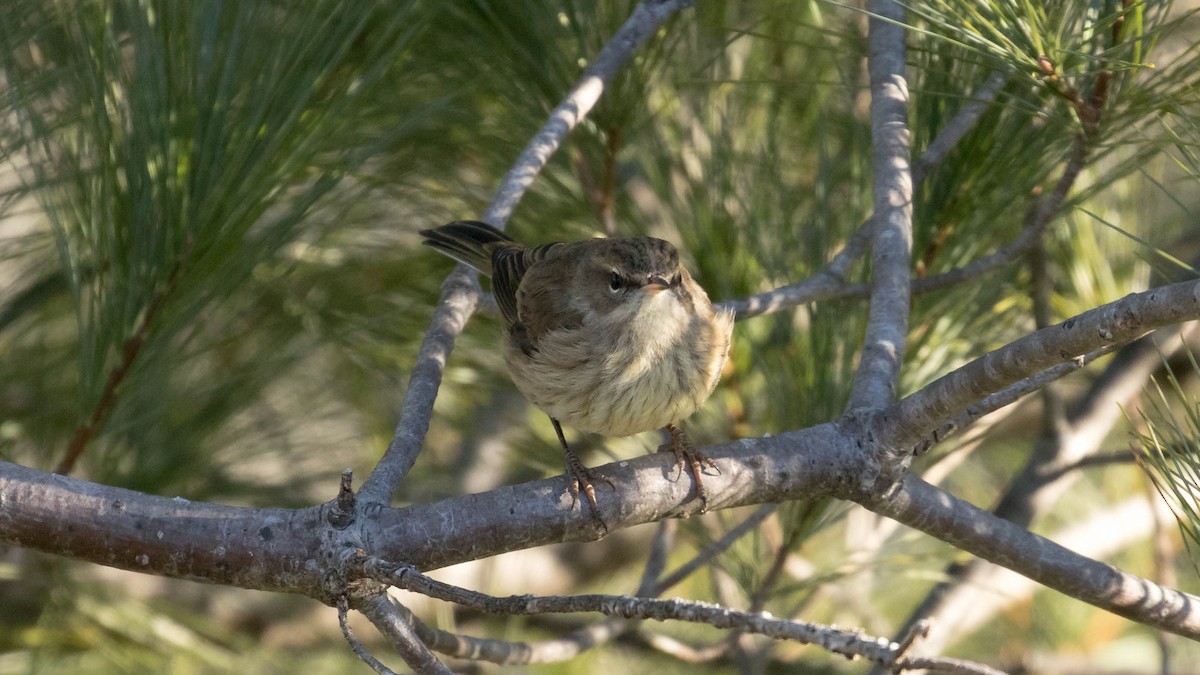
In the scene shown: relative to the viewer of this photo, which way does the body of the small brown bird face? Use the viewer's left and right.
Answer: facing the viewer and to the right of the viewer

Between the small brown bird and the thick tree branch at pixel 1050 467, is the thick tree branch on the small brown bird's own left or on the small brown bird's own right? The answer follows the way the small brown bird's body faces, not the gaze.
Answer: on the small brown bird's own left

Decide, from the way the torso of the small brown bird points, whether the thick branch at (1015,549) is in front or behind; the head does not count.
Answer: in front
